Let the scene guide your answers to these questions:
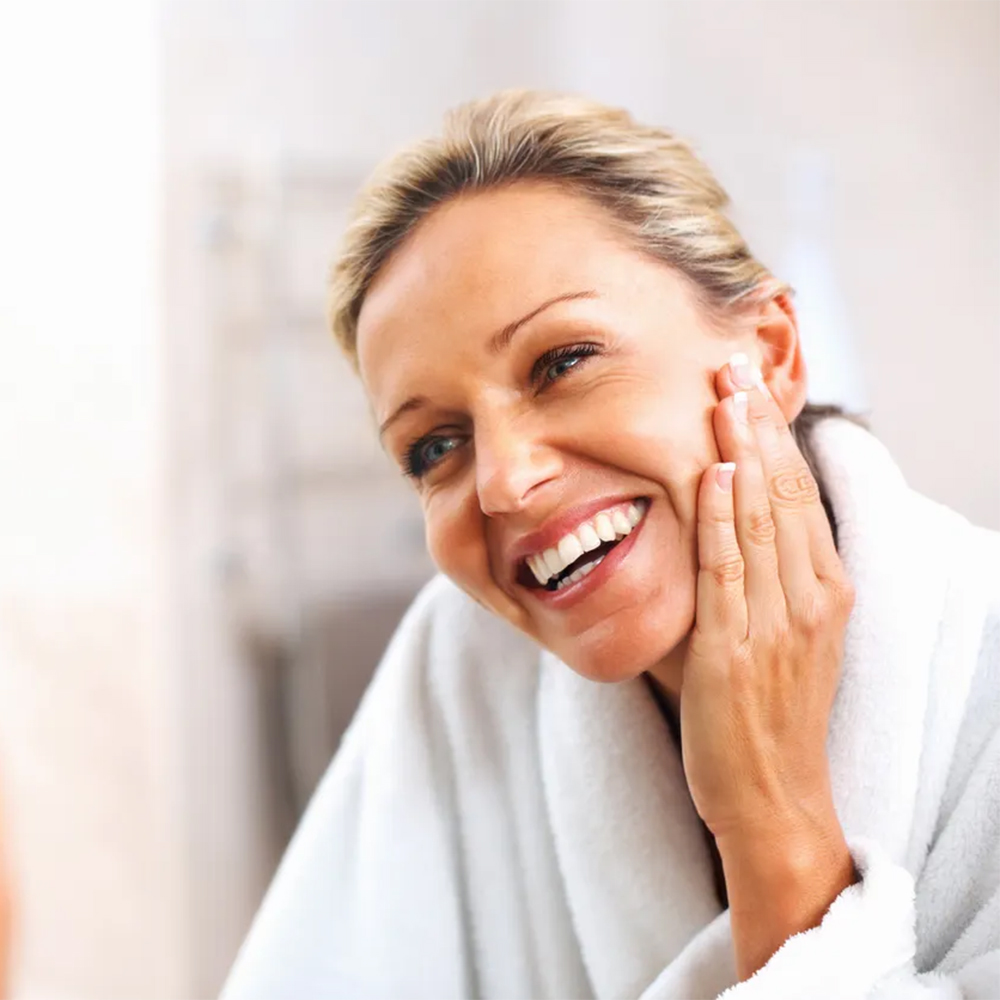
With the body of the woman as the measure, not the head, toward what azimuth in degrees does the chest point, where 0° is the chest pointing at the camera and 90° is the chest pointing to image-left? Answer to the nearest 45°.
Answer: approximately 45°
